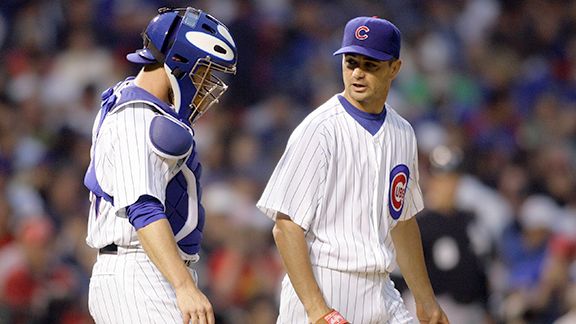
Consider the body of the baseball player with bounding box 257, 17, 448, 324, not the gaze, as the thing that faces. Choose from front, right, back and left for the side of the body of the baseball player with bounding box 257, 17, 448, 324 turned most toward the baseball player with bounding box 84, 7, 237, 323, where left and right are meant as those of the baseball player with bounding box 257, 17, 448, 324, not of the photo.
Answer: right

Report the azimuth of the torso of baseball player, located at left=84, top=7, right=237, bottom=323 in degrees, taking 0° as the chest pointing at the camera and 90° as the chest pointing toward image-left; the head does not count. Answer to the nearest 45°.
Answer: approximately 270°

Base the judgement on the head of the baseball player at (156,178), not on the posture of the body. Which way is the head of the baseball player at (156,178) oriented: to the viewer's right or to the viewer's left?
to the viewer's right
